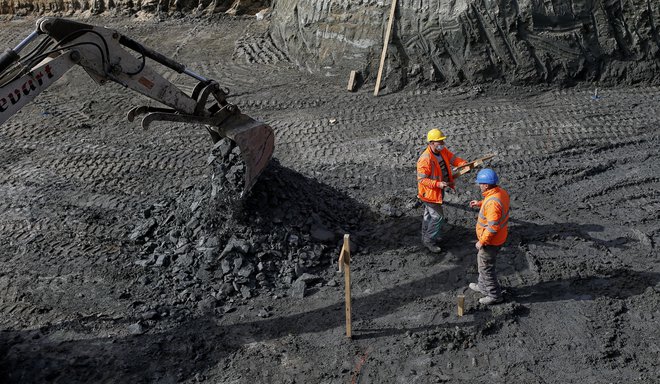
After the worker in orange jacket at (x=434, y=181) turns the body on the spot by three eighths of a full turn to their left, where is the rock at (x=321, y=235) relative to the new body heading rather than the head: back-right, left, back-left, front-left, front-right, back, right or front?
left

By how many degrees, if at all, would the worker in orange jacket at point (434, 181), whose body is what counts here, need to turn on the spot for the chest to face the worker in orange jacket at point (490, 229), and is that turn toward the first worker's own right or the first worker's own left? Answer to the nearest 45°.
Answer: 0° — they already face them

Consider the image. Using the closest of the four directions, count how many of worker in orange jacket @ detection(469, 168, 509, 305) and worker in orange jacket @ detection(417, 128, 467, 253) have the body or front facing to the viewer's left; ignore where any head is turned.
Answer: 1

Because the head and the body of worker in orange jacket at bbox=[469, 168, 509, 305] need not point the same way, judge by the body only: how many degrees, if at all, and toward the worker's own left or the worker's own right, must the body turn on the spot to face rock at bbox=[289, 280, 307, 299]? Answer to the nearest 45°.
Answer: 0° — they already face it

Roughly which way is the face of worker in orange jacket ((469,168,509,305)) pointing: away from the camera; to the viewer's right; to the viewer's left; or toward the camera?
to the viewer's left

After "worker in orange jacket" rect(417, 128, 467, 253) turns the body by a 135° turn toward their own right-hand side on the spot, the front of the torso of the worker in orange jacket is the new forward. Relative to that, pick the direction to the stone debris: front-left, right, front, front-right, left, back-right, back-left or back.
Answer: front

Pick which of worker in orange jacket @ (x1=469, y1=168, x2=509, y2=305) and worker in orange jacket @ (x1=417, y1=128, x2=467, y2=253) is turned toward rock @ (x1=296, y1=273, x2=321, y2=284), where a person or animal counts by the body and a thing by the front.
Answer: worker in orange jacket @ (x1=469, y1=168, x2=509, y2=305)

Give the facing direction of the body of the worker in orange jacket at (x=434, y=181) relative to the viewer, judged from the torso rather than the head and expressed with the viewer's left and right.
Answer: facing the viewer and to the right of the viewer

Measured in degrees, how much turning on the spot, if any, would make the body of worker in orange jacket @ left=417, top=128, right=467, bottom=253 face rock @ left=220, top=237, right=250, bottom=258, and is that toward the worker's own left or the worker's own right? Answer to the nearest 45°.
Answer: approximately 135° to the worker's own right

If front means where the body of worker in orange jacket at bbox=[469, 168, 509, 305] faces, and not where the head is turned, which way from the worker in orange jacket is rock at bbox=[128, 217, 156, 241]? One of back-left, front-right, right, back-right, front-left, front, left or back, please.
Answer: front

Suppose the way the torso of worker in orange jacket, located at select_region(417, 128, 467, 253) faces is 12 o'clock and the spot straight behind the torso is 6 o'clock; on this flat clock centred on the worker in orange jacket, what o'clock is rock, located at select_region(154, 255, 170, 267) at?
The rock is roughly at 4 o'clock from the worker in orange jacket.

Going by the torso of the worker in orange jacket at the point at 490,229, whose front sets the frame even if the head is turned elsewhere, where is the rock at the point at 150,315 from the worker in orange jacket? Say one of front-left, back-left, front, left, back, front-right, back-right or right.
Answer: front

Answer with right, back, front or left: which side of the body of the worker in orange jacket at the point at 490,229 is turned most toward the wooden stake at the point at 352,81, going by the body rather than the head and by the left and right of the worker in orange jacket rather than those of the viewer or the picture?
right

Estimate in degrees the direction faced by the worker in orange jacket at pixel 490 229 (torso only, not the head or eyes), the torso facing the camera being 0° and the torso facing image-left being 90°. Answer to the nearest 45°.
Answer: approximately 90°

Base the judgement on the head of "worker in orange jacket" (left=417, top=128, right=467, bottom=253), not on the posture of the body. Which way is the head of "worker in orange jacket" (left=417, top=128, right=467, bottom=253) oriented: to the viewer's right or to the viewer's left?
to the viewer's right

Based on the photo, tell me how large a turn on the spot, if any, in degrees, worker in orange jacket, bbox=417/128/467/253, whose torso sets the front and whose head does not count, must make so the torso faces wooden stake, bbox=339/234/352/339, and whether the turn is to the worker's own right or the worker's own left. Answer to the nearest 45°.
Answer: approximately 90° to the worker's own right

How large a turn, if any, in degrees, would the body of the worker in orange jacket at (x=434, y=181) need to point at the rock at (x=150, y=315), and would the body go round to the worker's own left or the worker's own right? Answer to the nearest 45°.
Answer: approximately 90° to the worker's own right

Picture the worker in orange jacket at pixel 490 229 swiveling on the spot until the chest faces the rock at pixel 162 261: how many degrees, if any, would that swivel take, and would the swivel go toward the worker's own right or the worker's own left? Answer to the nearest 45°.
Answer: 0° — they already face it
